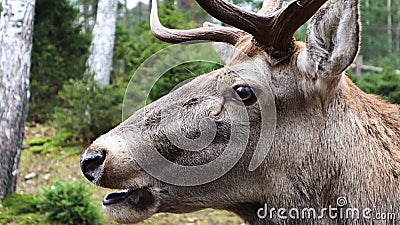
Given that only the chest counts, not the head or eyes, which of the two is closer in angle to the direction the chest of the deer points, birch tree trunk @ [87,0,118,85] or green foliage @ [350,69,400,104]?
the birch tree trunk

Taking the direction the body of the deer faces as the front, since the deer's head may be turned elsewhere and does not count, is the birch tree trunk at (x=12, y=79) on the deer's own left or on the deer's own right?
on the deer's own right

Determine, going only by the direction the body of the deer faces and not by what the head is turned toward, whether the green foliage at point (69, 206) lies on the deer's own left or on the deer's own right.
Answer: on the deer's own right

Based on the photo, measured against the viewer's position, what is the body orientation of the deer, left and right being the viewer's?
facing to the left of the viewer

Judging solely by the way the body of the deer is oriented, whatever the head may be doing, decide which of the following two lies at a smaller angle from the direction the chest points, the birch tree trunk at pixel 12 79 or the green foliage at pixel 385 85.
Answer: the birch tree trunk

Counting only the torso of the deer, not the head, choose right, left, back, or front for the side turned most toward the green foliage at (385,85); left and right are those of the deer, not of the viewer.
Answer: right

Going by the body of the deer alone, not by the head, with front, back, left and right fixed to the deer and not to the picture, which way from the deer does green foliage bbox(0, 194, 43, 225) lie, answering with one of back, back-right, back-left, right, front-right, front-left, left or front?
front-right
